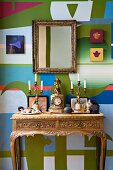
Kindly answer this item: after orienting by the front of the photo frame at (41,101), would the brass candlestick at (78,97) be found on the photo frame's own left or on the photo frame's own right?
on the photo frame's own left

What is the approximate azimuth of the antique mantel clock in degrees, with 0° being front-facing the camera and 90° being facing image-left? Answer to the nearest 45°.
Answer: approximately 0°

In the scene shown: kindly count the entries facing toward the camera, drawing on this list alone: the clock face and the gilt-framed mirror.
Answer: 2
